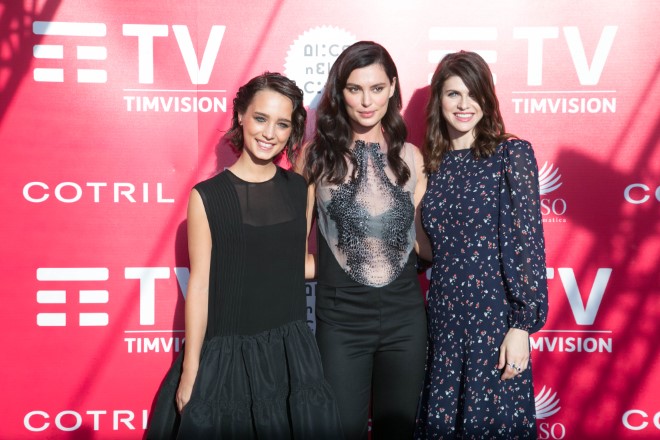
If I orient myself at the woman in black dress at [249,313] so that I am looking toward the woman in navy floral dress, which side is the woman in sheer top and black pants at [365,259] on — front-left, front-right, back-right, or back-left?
front-left

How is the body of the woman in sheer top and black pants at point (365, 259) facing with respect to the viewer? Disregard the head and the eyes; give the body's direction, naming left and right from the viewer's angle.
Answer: facing the viewer

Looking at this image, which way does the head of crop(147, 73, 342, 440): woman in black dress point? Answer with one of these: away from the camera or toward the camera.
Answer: toward the camera
